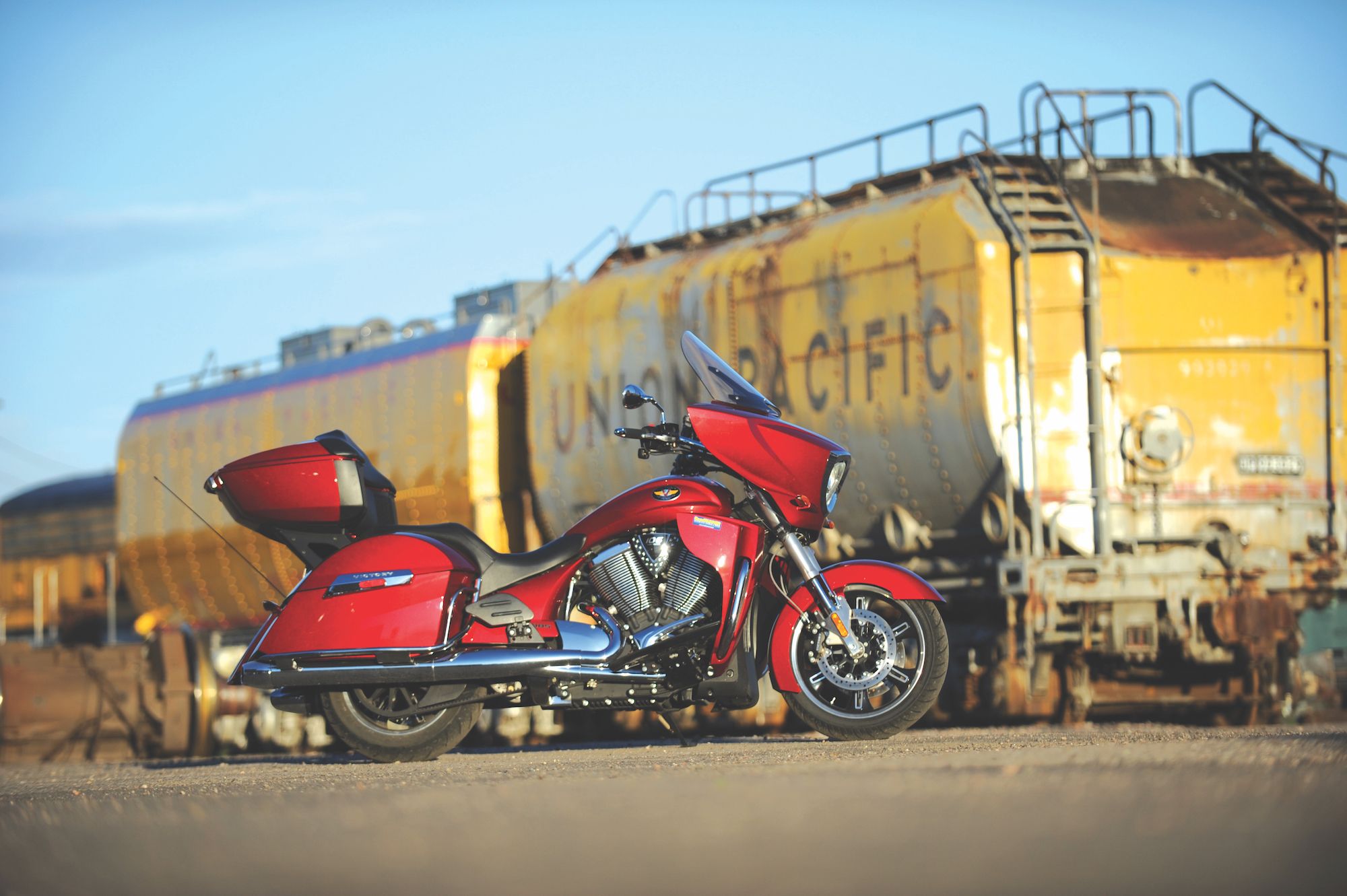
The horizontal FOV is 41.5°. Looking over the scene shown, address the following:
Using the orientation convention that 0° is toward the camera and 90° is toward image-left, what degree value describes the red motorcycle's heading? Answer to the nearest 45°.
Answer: approximately 270°
